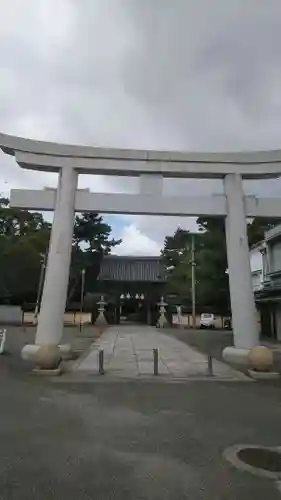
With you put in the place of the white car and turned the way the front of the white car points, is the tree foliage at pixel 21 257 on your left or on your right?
on your right

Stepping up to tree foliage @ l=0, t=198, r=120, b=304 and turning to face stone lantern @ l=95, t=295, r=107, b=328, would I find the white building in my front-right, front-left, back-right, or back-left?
front-right

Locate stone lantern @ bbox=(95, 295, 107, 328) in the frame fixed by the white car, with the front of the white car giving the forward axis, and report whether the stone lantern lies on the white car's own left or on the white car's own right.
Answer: on the white car's own right

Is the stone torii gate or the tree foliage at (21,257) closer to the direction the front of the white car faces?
the stone torii gate

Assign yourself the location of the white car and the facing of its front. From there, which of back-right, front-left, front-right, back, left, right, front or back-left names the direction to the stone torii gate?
front

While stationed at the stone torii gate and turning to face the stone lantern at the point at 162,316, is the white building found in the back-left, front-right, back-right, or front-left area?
front-right

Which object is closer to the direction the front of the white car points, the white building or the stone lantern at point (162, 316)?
the white building

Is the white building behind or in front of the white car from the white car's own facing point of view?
in front

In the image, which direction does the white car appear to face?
toward the camera

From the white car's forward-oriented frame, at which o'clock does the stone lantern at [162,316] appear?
The stone lantern is roughly at 2 o'clock from the white car.

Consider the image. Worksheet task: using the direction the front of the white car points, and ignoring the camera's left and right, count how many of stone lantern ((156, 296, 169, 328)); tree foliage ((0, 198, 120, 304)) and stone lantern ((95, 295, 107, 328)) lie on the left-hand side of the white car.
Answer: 0
